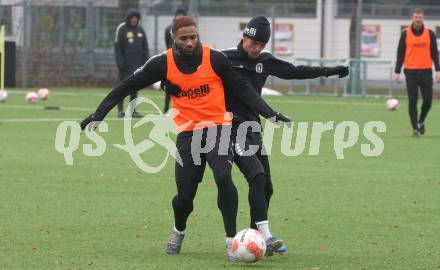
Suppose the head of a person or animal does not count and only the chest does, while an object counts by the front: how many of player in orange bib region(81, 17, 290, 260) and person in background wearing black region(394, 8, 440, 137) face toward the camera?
2

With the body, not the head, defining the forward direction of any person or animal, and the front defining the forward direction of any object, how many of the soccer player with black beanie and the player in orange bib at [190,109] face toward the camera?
2

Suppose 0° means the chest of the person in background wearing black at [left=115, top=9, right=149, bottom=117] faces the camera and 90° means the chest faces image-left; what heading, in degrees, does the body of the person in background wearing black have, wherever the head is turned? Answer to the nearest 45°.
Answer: approximately 315°

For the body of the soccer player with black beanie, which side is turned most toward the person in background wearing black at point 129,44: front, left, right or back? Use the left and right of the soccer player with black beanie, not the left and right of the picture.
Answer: back

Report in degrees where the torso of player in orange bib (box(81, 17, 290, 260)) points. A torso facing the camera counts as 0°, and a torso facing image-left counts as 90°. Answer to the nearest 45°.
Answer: approximately 0°

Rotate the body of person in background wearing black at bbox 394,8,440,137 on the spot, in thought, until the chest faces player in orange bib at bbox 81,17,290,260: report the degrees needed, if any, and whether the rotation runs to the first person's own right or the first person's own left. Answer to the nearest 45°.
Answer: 0° — they already face them

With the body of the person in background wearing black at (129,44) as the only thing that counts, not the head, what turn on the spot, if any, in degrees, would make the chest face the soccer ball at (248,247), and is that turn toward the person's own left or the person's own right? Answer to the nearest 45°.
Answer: approximately 45° to the person's own right
